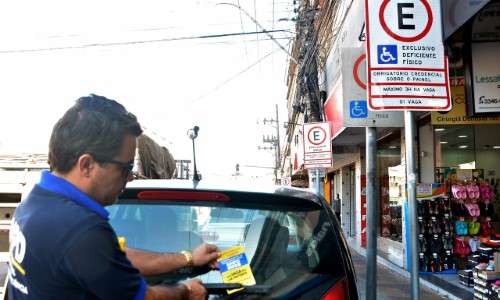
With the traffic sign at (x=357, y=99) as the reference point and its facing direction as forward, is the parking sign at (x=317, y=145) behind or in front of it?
behind

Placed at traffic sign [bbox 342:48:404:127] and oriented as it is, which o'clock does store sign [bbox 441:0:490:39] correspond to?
The store sign is roughly at 9 o'clock from the traffic sign.

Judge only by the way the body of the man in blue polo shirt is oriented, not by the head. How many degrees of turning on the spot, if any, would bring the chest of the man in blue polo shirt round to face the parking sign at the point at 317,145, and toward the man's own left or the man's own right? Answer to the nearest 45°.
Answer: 0° — they already face it

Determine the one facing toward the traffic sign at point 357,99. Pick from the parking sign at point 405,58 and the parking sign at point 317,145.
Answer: the parking sign at point 317,145

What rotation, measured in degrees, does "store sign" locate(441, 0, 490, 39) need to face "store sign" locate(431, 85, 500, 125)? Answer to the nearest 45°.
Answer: approximately 135° to its right

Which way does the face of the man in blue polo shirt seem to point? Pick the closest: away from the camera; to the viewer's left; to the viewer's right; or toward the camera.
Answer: to the viewer's right
